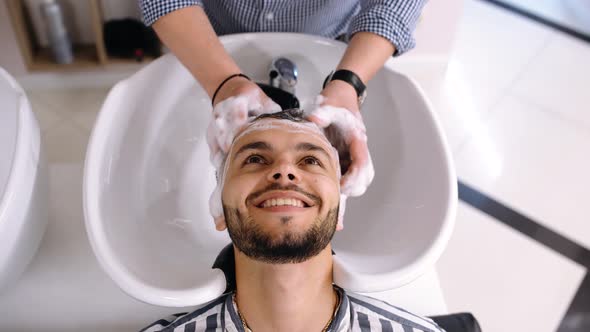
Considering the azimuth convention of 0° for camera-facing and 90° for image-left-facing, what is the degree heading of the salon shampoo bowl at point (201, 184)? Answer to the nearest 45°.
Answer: approximately 0°

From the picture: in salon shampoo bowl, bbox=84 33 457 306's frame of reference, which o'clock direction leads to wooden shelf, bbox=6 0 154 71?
The wooden shelf is roughly at 5 o'clock from the salon shampoo bowl.

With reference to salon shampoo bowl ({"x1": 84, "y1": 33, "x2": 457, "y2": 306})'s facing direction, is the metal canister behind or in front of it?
behind

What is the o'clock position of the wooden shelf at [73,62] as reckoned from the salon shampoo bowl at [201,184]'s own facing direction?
The wooden shelf is roughly at 5 o'clock from the salon shampoo bowl.
